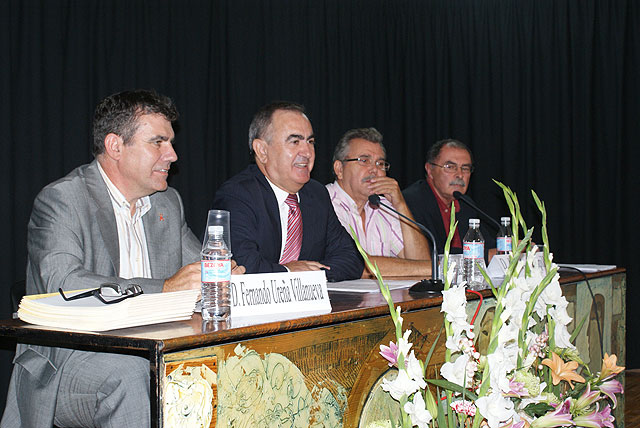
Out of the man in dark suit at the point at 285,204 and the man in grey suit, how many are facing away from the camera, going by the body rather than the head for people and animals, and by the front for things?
0

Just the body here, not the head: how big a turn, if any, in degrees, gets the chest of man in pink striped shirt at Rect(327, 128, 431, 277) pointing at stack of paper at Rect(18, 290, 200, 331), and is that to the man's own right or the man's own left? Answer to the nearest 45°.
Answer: approximately 45° to the man's own right

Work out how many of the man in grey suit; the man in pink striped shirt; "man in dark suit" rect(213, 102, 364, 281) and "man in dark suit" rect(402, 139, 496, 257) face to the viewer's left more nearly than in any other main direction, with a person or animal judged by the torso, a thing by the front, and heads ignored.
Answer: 0

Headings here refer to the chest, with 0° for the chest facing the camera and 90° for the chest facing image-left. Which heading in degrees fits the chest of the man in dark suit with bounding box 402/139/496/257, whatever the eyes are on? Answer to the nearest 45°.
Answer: approximately 315°

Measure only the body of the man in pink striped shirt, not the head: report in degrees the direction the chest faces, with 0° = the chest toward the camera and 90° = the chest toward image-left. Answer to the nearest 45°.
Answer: approximately 315°

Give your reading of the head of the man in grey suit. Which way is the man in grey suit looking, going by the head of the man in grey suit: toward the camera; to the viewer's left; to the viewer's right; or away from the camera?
to the viewer's right

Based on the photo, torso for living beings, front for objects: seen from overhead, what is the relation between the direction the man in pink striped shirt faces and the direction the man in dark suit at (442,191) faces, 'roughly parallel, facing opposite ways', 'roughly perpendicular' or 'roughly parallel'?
roughly parallel

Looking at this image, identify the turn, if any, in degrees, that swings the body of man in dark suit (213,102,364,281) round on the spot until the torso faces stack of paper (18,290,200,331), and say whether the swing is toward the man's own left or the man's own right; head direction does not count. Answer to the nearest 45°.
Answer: approximately 45° to the man's own right

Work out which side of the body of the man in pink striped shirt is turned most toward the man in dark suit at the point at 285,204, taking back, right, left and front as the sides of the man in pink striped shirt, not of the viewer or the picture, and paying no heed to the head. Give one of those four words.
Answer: right

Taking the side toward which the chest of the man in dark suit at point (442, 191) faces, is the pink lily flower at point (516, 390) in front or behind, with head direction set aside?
in front

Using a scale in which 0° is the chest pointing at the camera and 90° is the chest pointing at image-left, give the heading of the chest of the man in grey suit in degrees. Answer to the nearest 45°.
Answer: approximately 315°
